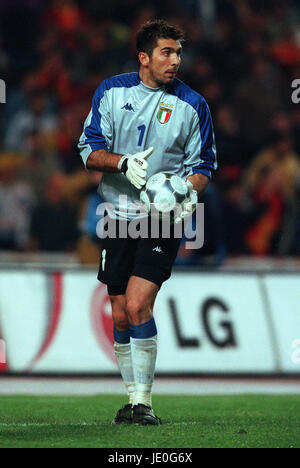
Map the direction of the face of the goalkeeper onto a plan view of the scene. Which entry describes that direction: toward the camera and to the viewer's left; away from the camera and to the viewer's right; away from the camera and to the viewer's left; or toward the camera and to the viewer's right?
toward the camera and to the viewer's right

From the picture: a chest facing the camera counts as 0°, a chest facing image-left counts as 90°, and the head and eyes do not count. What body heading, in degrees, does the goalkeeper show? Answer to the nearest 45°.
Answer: approximately 0°
